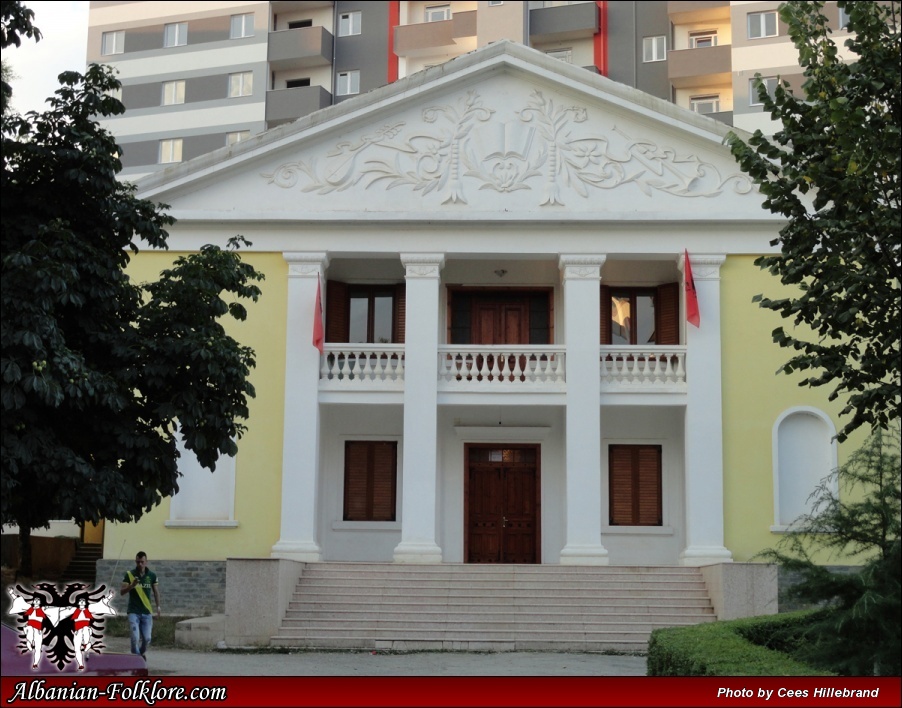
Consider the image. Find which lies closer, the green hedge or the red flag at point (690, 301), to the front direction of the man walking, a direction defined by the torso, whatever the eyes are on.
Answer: the green hedge

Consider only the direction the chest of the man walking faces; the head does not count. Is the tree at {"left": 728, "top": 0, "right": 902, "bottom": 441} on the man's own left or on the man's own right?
on the man's own left

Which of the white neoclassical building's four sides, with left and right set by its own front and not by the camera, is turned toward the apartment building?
back

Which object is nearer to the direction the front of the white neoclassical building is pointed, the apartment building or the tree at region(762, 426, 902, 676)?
the tree

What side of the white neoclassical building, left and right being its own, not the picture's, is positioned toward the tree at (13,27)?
front

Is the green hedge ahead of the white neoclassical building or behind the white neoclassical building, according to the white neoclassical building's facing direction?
ahead

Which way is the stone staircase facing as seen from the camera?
toward the camera

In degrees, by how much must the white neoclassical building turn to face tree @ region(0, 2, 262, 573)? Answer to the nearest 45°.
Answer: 0° — it already faces it

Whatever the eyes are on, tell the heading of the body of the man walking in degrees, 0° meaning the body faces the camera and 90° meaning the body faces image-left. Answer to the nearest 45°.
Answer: approximately 0°

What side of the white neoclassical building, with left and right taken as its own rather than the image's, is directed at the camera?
front

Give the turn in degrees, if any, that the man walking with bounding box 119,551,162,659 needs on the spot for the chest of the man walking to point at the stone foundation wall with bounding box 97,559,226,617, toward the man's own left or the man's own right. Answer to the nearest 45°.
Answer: approximately 180°

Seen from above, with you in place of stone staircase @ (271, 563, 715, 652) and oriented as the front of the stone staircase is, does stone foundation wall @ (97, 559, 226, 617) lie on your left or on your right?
on your right

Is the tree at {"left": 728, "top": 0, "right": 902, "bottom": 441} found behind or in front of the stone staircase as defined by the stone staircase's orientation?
in front
